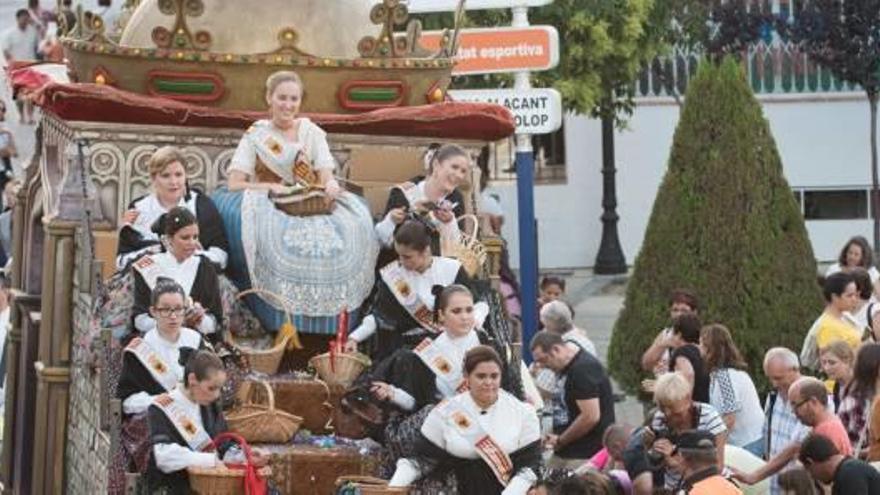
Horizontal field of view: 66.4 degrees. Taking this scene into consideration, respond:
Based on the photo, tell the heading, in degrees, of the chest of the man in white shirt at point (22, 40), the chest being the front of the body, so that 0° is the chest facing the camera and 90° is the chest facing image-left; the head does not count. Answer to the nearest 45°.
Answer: approximately 0°

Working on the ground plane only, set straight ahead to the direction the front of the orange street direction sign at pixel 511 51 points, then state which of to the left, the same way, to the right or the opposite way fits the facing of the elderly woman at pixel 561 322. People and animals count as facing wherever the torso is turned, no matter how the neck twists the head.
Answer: to the right

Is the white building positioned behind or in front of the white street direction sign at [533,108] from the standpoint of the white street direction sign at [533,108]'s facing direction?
behind

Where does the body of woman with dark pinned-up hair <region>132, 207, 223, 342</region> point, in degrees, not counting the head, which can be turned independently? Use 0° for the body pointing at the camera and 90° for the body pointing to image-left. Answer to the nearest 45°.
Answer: approximately 315°

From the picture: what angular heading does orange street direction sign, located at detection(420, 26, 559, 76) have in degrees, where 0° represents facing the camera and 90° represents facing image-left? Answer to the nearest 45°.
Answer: approximately 0°
